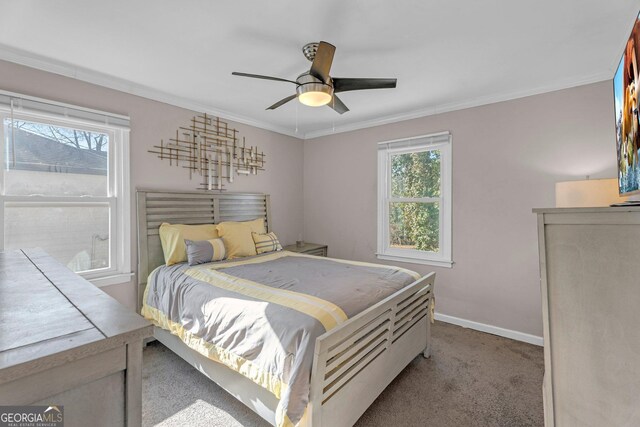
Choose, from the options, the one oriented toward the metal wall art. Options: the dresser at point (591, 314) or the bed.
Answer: the dresser

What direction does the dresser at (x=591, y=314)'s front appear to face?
to the viewer's left

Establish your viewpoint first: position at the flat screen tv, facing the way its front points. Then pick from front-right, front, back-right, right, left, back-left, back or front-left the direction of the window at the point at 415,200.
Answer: front-right

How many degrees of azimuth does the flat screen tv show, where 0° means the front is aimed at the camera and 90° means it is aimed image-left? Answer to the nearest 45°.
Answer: approximately 90°

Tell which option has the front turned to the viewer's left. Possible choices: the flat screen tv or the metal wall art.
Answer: the flat screen tv

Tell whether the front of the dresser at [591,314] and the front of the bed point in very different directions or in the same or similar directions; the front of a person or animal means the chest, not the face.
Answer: very different directions

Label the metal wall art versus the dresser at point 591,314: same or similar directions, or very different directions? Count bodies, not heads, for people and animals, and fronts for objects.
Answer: very different directions
